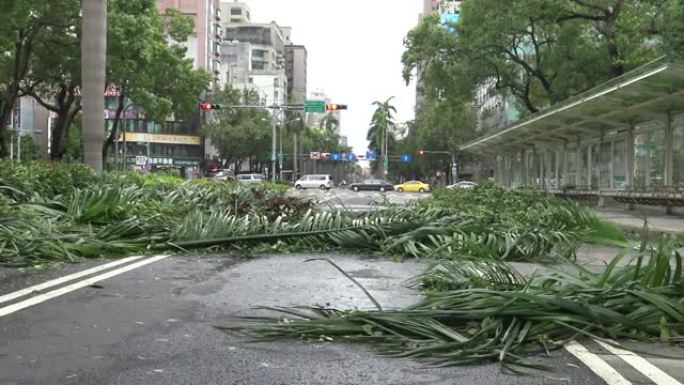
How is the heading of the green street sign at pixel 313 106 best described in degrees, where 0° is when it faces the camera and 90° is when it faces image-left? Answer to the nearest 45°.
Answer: approximately 0°

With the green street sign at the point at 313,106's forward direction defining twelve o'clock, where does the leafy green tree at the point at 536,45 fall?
The leafy green tree is roughly at 11 o'clock from the green street sign.

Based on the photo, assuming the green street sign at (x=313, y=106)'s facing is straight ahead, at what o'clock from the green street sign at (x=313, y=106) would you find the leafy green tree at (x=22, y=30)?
The leafy green tree is roughly at 1 o'clock from the green street sign.

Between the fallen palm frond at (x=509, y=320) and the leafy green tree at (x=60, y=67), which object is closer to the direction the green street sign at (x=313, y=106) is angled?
the fallen palm frond

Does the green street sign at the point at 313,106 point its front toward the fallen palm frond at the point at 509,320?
yes

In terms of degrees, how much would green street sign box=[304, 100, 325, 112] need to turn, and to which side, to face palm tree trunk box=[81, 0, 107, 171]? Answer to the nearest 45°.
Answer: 0° — it already faces it

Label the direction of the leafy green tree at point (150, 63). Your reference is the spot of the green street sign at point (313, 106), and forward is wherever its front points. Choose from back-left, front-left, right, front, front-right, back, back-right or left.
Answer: front-right
